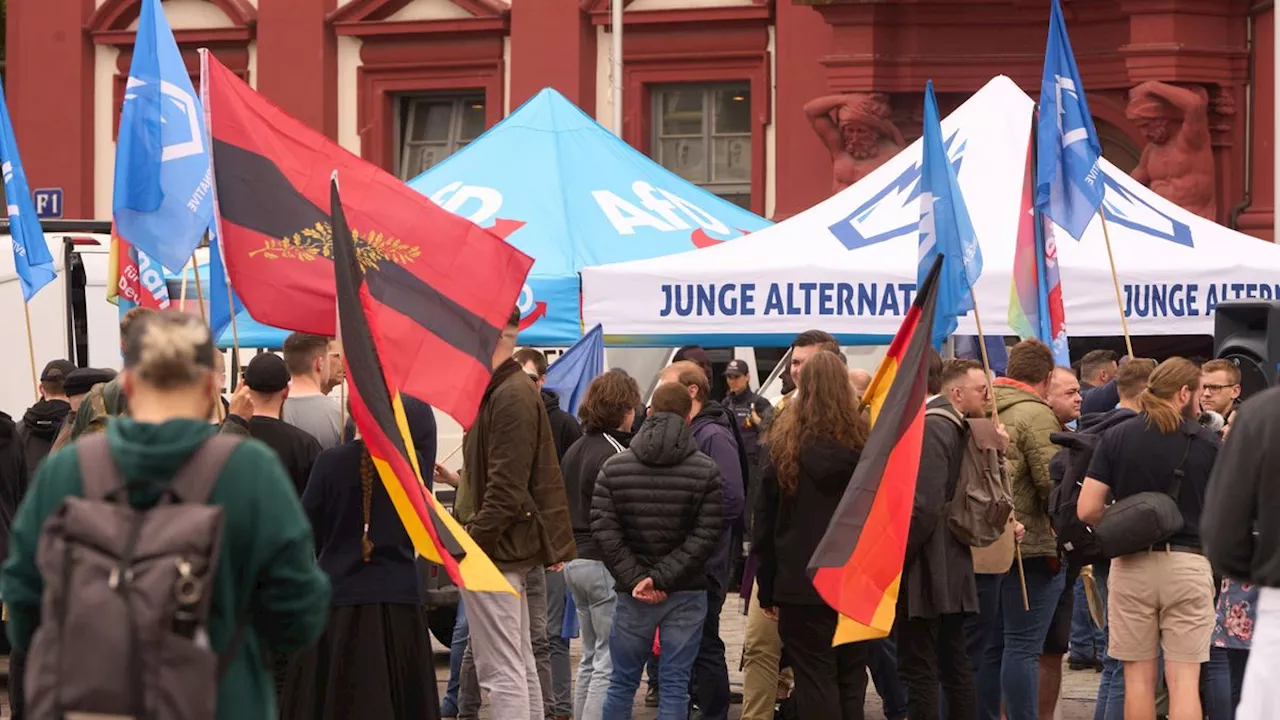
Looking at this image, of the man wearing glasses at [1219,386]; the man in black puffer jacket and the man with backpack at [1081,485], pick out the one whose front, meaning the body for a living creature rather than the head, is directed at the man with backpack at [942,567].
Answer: the man wearing glasses

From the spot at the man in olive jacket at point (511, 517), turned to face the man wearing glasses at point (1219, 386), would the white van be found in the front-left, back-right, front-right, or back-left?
back-left

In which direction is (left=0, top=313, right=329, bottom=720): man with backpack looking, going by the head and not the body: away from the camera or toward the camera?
away from the camera

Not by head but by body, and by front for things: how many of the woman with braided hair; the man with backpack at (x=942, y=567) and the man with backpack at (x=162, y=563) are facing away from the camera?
2

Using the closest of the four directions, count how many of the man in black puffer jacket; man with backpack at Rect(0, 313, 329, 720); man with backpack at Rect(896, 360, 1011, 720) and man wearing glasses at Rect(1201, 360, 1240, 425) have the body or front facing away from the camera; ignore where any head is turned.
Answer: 2

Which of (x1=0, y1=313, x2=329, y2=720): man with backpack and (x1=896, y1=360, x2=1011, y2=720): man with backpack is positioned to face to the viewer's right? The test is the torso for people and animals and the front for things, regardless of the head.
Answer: (x1=896, y1=360, x2=1011, y2=720): man with backpack

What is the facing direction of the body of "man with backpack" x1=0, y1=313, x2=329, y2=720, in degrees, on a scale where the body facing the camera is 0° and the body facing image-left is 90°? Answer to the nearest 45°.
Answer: approximately 180°

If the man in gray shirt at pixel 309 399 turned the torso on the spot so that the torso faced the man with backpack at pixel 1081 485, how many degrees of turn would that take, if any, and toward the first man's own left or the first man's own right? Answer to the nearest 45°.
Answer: approximately 45° to the first man's own right

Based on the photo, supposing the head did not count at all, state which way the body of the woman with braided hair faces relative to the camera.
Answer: away from the camera
